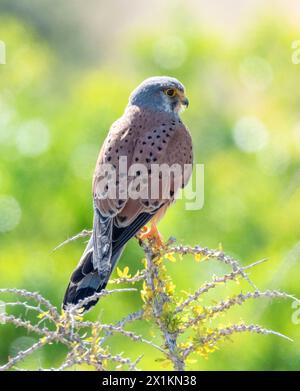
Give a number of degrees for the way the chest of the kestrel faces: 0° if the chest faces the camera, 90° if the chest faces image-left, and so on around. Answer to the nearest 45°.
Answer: approximately 225°
